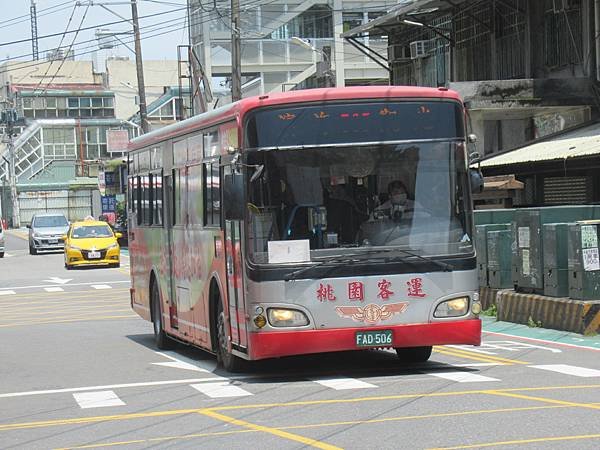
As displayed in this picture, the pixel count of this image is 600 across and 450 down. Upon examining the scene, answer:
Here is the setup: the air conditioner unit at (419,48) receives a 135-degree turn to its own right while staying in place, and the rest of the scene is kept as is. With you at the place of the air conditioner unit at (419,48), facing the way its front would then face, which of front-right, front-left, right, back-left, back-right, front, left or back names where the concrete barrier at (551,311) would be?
back

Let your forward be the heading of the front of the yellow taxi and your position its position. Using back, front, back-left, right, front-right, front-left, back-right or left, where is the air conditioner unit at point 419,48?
front-left

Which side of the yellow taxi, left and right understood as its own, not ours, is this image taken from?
front

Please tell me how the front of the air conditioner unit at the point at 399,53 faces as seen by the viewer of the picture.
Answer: facing the viewer and to the left of the viewer

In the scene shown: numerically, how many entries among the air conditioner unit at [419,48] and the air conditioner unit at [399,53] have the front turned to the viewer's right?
0

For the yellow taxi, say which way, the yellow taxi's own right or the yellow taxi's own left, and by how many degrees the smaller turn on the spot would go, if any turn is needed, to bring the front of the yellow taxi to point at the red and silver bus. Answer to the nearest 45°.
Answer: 0° — it already faces it

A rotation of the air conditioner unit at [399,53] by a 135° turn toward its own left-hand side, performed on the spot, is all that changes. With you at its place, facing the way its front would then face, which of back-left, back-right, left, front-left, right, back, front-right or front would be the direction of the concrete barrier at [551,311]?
right

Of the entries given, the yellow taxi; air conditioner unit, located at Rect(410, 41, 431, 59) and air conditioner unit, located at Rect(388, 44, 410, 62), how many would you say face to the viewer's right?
0

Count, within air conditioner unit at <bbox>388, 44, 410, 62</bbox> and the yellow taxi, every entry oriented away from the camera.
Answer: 0

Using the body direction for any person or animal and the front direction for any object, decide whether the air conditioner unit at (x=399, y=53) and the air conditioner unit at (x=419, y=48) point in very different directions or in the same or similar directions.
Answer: same or similar directions

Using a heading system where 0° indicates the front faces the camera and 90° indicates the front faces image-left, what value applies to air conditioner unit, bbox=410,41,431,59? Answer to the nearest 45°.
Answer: approximately 45°
